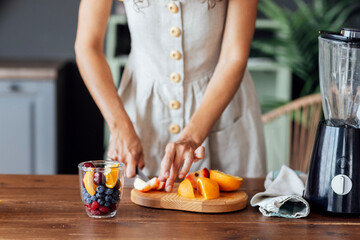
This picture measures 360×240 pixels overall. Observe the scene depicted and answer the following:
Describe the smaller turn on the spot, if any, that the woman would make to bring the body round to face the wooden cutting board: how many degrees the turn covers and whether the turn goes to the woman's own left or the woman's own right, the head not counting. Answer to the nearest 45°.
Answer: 0° — they already face it

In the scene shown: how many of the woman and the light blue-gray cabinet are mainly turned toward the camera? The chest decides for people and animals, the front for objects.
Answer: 2

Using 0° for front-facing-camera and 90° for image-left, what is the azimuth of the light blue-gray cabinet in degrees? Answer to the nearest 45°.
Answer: approximately 0°

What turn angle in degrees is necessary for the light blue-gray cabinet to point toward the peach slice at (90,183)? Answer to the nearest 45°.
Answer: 0° — it already faces it

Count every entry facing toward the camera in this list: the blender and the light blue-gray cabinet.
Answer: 2

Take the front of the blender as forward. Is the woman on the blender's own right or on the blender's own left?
on the blender's own right

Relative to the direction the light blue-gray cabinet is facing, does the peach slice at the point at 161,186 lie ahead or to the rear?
ahead
